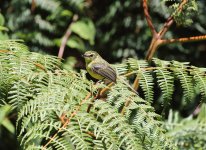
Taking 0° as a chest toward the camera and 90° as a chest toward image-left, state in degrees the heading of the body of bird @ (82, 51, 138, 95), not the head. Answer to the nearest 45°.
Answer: approximately 90°
